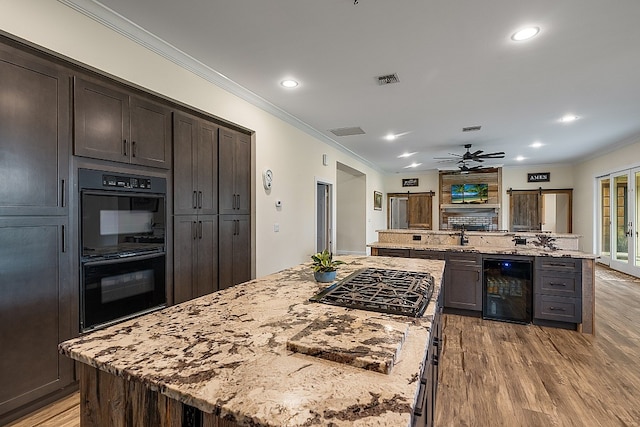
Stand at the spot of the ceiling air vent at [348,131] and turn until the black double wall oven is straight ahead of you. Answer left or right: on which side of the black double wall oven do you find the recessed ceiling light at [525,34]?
left

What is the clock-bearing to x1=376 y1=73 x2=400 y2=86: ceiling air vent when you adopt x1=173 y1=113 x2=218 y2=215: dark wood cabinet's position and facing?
The ceiling air vent is roughly at 11 o'clock from the dark wood cabinet.

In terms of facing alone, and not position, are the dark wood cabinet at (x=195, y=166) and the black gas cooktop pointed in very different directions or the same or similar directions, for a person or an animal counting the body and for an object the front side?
same or similar directions

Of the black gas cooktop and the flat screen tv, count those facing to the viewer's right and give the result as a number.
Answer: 1

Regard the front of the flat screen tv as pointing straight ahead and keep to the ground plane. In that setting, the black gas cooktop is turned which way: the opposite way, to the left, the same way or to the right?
to the left

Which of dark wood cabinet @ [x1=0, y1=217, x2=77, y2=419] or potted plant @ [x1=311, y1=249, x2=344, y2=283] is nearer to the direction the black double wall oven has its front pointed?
the potted plant

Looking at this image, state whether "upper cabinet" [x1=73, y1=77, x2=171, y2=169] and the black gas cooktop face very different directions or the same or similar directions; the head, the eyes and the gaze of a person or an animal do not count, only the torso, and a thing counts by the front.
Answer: same or similar directions

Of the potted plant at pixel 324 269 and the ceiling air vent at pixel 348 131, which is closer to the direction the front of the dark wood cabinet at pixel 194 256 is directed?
the potted plant

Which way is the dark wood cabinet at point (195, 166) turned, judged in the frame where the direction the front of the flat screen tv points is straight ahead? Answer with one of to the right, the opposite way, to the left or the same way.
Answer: to the left

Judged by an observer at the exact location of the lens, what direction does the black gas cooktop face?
facing to the right of the viewer

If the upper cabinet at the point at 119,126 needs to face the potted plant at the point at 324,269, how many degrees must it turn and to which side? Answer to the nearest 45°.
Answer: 0° — it already faces it

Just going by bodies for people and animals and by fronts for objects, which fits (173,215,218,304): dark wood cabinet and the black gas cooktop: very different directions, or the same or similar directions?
same or similar directions

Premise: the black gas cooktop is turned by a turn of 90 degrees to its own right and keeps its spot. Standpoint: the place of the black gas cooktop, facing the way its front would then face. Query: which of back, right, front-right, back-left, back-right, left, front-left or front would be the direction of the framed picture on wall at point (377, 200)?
back

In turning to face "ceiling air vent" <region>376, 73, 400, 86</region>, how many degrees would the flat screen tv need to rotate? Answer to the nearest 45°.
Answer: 0° — it already faces it

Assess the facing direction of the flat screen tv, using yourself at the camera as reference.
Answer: facing the viewer

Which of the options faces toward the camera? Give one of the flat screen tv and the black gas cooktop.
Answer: the flat screen tv
